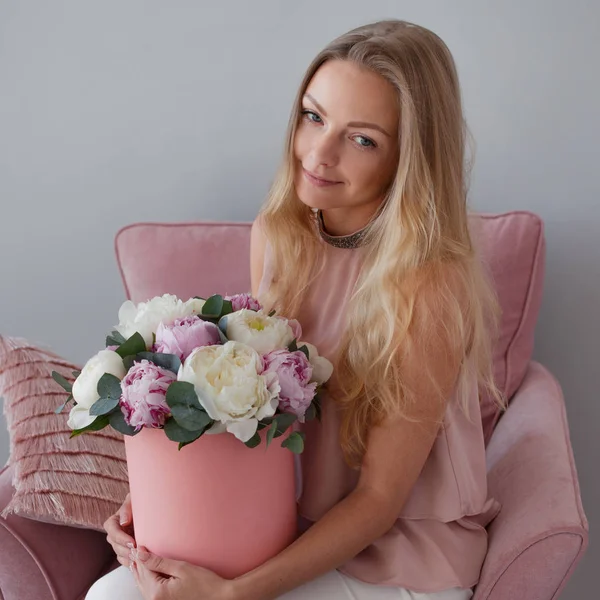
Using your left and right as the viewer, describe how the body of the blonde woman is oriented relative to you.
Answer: facing the viewer and to the left of the viewer
